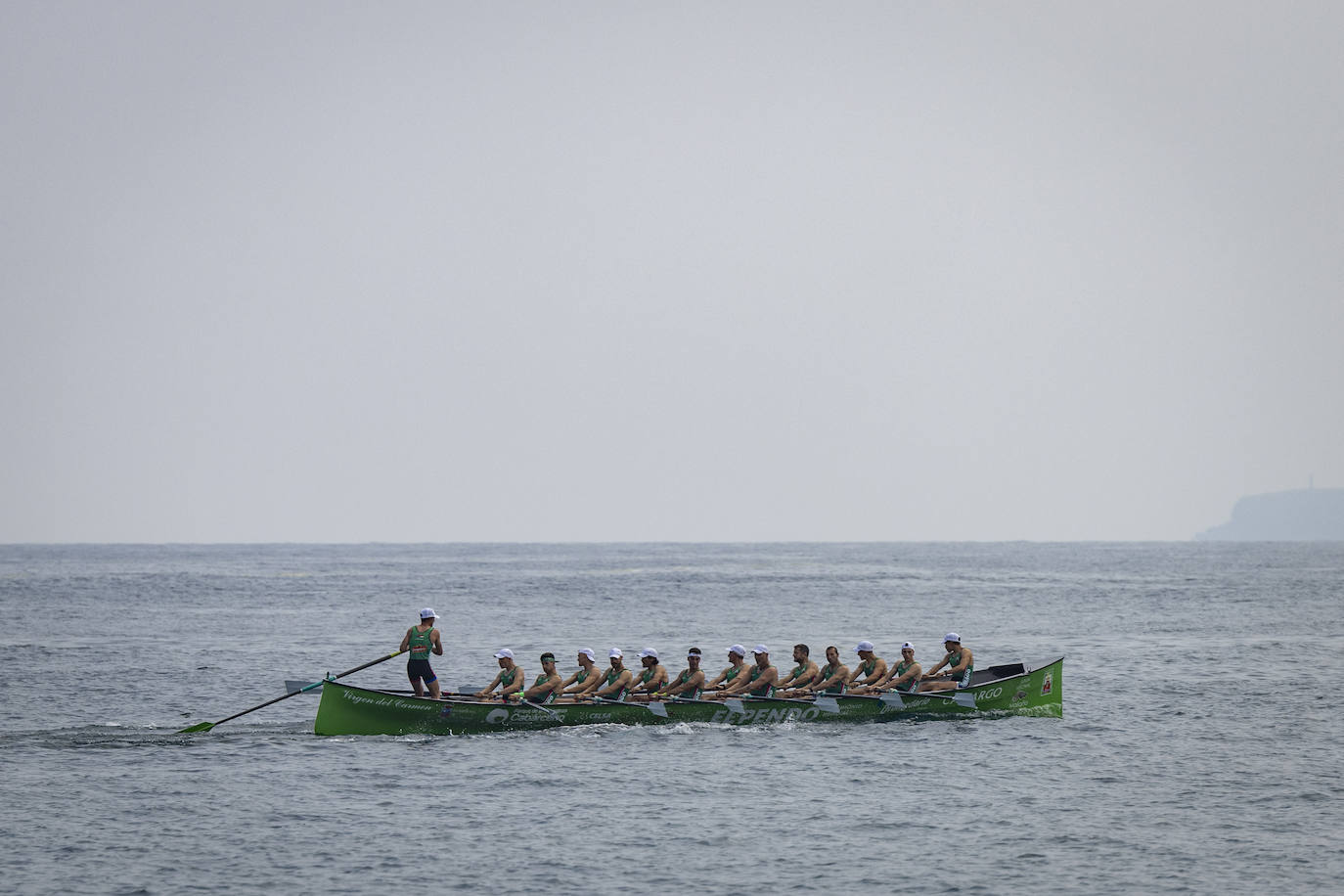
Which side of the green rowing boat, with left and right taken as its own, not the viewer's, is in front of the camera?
right

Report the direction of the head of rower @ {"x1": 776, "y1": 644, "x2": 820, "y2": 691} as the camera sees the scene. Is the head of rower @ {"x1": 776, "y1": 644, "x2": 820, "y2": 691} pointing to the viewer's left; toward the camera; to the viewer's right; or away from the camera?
to the viewer's left

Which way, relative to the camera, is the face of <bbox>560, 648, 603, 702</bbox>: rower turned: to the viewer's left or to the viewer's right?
to the viewer's left

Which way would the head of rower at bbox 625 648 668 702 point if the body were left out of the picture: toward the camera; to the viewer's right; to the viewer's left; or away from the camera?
to the viewer's left
